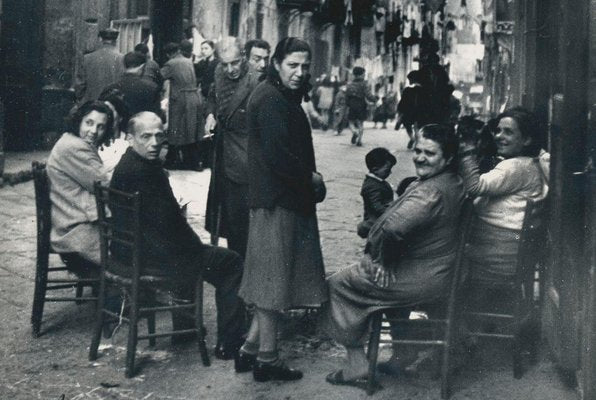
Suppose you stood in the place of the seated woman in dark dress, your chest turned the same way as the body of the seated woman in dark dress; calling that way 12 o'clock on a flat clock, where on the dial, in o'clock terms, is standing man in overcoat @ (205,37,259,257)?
The standing man in overcoat is roughly at 2 o'clock from the seated woman in dark dress.

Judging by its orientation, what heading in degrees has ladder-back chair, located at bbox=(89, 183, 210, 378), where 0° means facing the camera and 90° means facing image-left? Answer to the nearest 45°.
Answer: approximately 225°

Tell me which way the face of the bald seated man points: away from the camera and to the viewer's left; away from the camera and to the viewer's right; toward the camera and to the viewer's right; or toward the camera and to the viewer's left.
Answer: toward the camera and to the viewer's right

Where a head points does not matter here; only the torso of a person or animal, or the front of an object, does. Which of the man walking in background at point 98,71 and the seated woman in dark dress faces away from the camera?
the man walking in background

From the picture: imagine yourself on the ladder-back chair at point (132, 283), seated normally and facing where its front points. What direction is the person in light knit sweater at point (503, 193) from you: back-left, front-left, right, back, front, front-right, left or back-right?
front-right

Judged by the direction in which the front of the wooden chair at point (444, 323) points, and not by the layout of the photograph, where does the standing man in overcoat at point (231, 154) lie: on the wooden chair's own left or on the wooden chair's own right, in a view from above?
on the wooden chair's own right

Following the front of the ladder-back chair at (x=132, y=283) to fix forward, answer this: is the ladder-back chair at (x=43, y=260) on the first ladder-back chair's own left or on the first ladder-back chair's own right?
on the first ladder-back chair's own left

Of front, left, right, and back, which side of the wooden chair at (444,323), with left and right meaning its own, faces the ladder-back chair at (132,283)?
front

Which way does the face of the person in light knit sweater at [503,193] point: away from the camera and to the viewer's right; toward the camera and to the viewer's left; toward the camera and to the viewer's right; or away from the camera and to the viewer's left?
toward the camera and to the viewer's left

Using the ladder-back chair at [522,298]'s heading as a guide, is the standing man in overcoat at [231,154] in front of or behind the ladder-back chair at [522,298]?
in front

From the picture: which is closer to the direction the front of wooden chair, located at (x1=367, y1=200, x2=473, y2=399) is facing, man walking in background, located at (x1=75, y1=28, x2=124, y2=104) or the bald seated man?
the bald seated man
